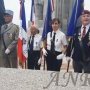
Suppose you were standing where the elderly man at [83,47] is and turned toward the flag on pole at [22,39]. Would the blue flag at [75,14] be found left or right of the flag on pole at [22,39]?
right

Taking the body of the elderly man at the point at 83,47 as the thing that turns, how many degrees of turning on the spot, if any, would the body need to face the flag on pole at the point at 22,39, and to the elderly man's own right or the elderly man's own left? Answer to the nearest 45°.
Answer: approximately 135° to the elderly man's own right

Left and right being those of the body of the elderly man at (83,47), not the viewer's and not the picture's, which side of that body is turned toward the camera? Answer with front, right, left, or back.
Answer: front

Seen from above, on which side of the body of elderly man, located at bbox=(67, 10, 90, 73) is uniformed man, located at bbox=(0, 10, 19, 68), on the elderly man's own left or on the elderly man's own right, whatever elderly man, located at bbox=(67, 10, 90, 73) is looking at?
on the elderly man's own right

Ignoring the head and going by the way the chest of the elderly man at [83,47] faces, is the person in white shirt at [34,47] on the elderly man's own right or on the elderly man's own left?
on the elderly man's own right
